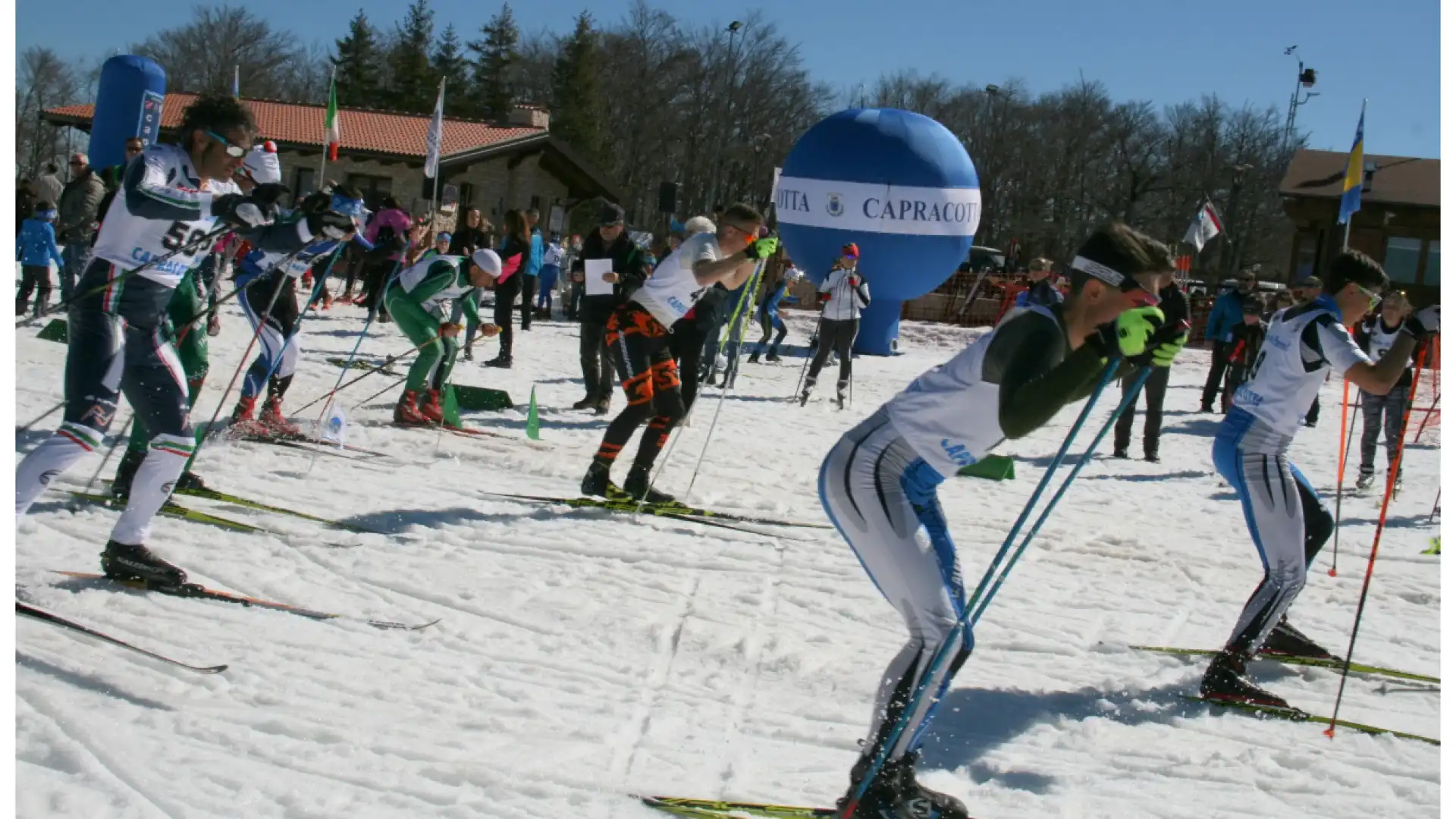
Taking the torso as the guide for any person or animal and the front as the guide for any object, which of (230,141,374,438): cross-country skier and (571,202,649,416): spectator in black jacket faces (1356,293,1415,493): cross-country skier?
(230,141,374,438): cross-country skier

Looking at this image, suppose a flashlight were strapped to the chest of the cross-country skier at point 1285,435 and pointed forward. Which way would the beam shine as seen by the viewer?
to the viewer's right

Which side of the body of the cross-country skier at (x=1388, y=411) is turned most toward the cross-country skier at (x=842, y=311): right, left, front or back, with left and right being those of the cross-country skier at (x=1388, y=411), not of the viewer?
right

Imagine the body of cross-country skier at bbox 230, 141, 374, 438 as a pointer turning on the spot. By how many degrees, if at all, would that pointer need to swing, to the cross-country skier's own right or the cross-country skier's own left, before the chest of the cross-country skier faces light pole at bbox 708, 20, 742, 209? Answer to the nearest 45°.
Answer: approximately 90° to the cross-country skier's own left

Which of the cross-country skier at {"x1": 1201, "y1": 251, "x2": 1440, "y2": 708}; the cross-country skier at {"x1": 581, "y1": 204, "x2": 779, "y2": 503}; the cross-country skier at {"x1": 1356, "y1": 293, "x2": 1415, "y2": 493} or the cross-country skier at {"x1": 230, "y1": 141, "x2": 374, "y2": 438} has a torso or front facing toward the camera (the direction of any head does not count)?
the cross-country skier at {"x1": 1356, "y1": 293, "x2": 1415, "y2": 493}

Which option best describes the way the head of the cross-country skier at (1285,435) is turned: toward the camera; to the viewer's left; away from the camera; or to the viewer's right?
to the viewer's right

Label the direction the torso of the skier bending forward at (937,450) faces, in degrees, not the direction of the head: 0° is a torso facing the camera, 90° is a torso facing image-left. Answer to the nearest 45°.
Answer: approximately 270°

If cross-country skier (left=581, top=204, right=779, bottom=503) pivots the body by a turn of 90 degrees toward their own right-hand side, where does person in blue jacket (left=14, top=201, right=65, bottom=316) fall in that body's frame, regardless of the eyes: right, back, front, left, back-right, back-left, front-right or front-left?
back-right

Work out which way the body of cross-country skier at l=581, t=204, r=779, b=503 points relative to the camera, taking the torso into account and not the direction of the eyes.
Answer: to the viewer's right
